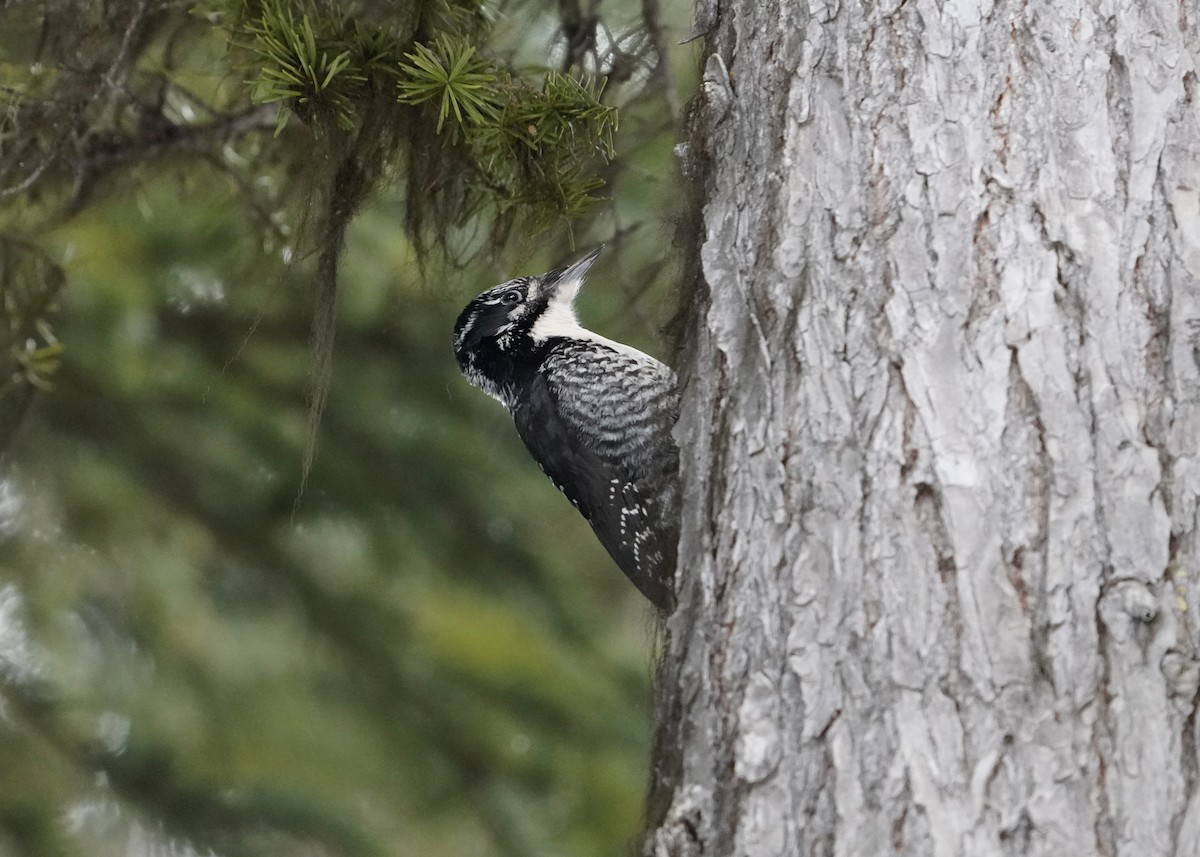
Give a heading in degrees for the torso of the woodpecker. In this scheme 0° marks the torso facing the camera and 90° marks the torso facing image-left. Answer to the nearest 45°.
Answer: approximately 270°
